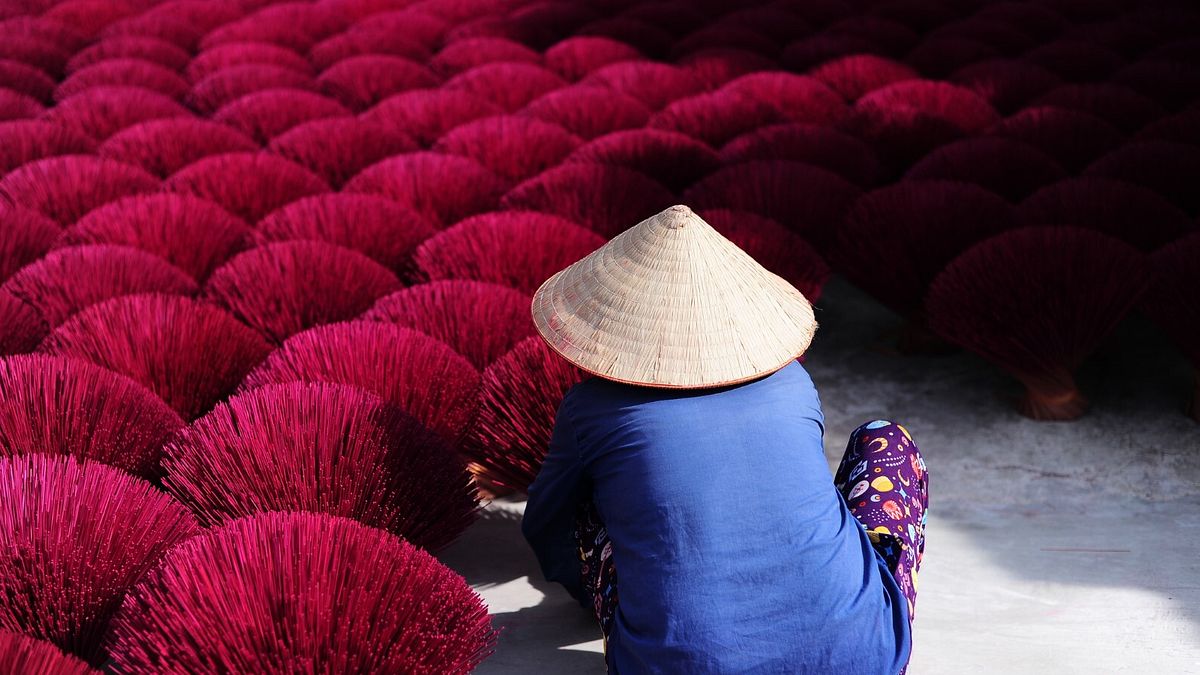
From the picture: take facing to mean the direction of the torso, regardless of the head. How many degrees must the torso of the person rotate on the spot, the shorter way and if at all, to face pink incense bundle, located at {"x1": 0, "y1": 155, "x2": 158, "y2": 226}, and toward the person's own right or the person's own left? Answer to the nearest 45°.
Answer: approximately 45° to the person's own left

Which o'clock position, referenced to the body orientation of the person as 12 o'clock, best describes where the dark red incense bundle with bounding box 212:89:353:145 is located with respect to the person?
The dark red incense bundle is roughly at 11 o'clock from the person.

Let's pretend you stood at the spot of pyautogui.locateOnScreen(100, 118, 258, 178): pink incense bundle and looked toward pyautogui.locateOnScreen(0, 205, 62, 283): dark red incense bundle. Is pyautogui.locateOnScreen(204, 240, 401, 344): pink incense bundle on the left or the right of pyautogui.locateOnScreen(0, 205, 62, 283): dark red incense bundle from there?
left

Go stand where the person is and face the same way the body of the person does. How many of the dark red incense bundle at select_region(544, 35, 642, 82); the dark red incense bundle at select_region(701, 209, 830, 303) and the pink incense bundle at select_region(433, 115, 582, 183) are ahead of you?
3

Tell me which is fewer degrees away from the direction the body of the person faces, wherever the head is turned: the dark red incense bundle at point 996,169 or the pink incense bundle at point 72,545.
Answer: the dark red incense bundle

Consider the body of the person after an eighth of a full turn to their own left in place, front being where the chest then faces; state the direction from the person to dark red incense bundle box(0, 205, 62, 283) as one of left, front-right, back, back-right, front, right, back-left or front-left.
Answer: front

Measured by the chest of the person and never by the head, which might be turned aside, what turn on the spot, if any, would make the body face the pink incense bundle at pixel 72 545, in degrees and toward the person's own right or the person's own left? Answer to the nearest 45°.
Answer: approximately 90° to the person's own left

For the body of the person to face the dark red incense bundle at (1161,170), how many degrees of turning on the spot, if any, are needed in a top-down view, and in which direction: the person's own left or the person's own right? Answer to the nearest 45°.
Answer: approximately 45° to the person's own right

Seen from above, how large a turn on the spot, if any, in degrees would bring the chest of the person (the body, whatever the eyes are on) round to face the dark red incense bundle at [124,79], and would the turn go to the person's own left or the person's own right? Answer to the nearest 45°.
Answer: approximately 45° to the person's own left

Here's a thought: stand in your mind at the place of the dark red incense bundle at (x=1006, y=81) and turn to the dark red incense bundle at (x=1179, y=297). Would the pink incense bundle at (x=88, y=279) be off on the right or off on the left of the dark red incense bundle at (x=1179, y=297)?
right

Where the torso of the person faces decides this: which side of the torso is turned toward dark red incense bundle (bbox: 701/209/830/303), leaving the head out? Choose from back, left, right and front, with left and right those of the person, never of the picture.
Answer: front

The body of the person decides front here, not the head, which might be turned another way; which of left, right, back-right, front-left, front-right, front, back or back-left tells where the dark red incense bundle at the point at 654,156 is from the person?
front

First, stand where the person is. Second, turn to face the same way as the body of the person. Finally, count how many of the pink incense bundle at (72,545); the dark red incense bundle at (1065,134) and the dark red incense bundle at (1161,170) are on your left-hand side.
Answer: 1

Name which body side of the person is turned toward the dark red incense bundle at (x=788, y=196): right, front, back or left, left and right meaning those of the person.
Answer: front

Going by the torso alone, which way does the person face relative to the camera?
away from the camera

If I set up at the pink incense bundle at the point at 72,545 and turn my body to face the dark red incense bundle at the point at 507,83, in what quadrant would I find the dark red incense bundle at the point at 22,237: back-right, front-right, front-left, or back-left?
front-left
